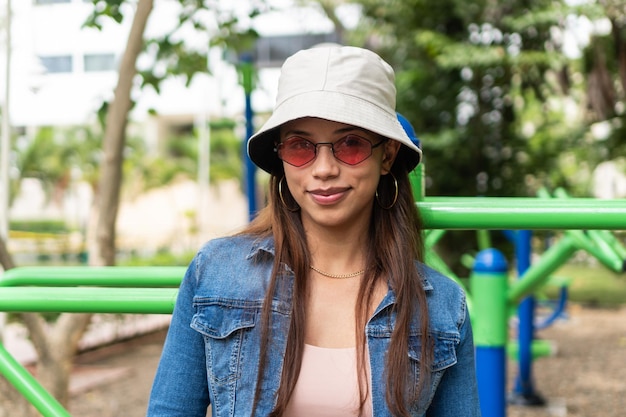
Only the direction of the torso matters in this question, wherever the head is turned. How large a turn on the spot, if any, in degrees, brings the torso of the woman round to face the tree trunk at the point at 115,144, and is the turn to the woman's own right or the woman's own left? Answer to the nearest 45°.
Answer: approximately 135° to the woman's own right

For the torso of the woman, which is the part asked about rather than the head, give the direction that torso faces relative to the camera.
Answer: toward the camera
